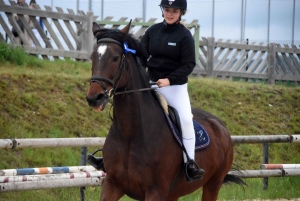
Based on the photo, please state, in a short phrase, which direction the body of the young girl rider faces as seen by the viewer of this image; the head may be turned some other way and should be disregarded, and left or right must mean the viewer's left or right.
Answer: facing the viewer

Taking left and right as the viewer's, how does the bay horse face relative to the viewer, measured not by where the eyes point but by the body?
facing the viewer and to the left of the viewer

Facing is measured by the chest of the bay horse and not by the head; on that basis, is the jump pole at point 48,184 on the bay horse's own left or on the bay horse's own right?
on the bay horse's own right

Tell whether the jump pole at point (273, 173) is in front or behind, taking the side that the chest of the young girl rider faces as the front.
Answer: behind

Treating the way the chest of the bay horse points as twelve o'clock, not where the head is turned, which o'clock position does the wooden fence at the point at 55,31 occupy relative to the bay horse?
The wooden fence is roughly at 4 o'clock from the bay horse.

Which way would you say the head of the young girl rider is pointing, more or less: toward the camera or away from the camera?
toward the camera

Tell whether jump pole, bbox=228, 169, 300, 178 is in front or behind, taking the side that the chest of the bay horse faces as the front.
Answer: behind

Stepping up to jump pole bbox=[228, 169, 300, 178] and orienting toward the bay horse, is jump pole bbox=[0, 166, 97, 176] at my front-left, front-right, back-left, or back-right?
front-right

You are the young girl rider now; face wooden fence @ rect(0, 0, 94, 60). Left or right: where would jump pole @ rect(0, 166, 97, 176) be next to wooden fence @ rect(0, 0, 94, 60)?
left

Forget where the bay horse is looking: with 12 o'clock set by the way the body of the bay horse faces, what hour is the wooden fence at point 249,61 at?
The wooden fence is roughly at 5 o'clock from the bay horse.
